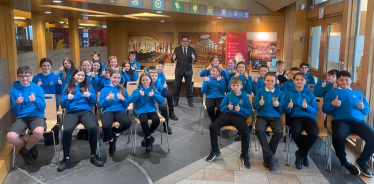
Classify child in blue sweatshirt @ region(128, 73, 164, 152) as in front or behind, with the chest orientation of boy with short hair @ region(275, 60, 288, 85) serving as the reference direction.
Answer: in front

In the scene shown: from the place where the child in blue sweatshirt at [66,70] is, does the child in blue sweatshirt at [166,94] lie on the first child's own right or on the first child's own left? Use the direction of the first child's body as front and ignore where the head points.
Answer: on the first child's own left

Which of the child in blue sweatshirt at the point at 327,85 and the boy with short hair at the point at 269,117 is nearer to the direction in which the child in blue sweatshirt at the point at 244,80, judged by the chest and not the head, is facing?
the boy with short hair

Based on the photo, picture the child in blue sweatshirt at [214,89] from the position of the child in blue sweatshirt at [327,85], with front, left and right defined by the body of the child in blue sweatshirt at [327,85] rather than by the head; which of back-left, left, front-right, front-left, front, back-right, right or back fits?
right

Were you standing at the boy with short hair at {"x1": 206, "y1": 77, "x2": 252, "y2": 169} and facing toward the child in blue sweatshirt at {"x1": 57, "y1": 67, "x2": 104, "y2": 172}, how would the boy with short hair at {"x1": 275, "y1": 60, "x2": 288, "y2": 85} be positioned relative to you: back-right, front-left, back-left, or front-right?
back-right

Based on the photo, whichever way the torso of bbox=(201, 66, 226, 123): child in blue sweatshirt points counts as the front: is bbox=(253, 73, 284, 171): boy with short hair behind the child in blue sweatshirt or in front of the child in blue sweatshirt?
in front

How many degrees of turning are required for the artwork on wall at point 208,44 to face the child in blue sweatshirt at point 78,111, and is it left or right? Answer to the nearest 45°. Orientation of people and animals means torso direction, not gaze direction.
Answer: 0° — it already faces them

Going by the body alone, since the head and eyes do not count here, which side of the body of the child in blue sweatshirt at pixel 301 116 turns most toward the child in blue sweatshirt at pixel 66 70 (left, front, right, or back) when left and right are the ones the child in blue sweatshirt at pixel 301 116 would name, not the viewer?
right
